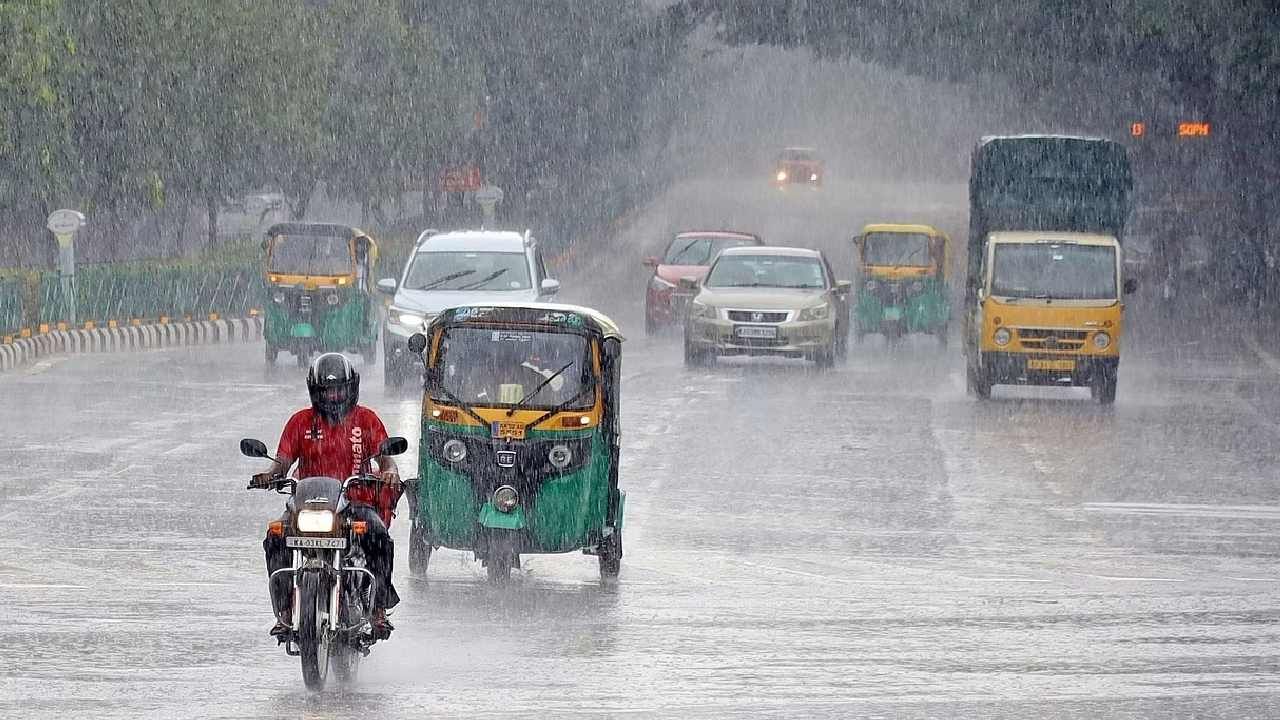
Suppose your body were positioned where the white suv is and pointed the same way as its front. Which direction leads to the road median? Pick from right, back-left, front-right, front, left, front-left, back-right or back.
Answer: back-right

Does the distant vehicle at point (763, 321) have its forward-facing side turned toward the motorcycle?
yes

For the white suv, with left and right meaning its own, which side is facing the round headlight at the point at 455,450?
front

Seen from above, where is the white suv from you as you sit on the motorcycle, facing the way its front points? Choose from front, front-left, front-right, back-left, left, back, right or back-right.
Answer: back

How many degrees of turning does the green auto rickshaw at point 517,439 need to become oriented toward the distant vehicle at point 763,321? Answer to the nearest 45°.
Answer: approximately 180°
